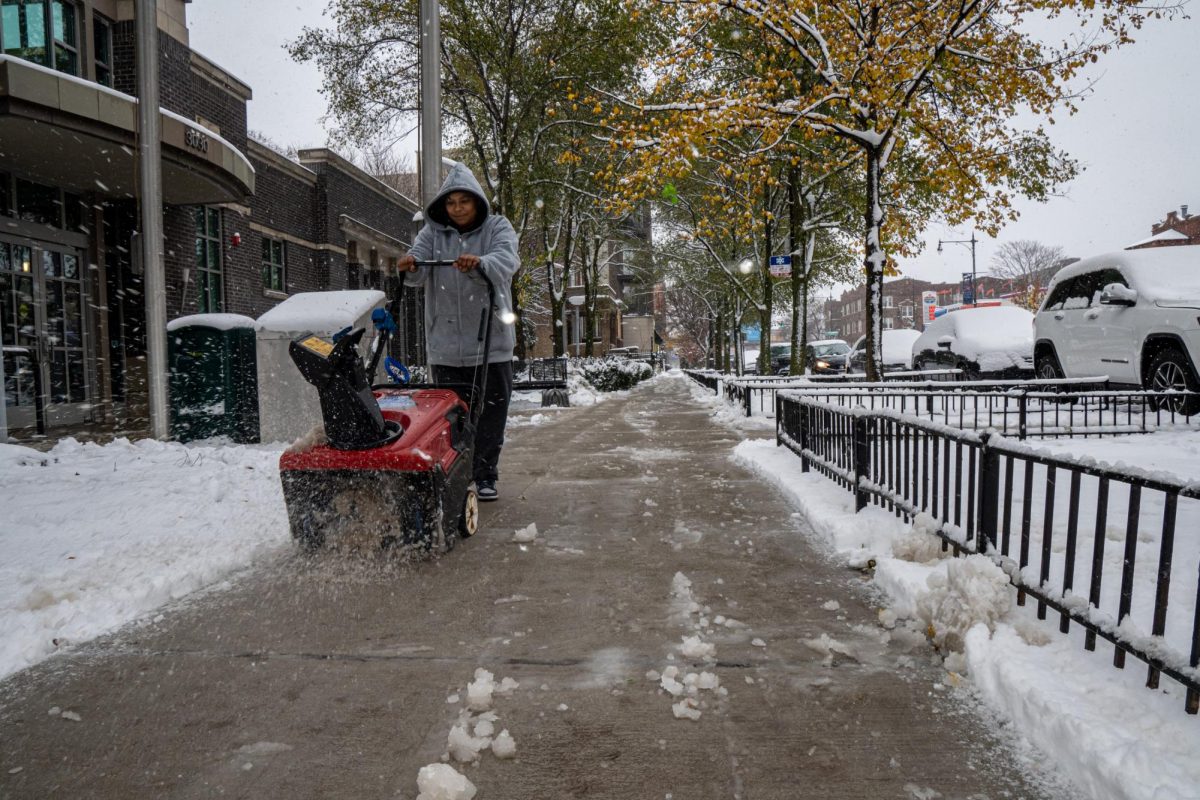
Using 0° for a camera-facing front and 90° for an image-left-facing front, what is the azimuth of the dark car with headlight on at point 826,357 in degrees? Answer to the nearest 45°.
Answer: approximately 315°

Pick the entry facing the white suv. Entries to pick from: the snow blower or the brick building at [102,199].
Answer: the brick building

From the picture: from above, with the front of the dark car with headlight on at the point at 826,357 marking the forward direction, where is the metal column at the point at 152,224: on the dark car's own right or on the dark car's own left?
on the dark car's own right

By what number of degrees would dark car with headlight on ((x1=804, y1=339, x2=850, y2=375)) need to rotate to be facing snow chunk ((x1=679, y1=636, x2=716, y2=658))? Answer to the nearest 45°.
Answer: approximately 45° to its right

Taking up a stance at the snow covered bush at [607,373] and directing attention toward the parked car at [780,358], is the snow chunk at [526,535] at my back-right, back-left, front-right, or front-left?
back-right

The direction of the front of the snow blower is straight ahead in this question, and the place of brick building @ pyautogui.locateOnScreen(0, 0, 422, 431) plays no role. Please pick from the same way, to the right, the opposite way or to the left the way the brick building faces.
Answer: to the left
